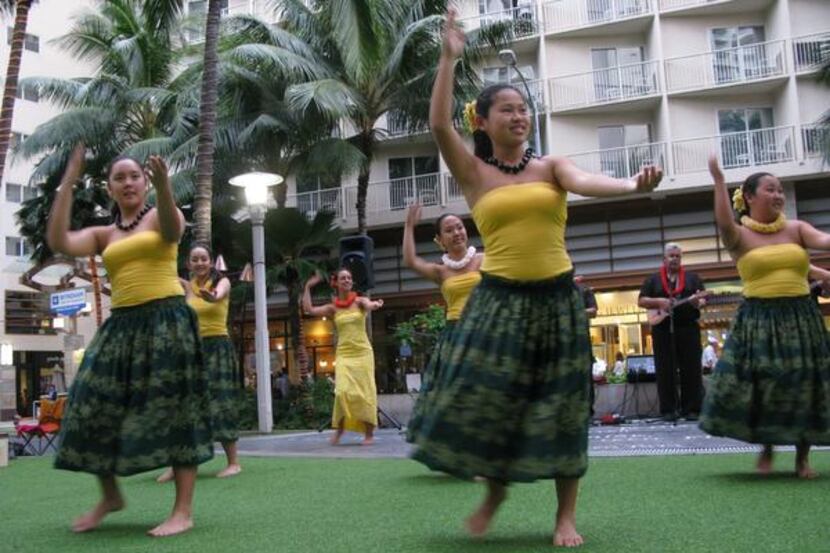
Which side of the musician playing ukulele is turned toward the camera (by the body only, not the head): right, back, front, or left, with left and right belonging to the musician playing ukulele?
front

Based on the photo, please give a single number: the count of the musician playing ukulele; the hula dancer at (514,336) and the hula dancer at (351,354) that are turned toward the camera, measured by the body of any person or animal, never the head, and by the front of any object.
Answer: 3

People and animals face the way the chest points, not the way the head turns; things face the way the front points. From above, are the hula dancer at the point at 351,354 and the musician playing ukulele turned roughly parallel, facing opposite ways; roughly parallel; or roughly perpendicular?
roughly parallel

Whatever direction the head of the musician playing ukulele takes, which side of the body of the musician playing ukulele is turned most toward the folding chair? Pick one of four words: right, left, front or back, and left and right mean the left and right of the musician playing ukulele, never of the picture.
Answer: right

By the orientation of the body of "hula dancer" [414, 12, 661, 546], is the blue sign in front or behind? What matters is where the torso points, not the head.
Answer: behind

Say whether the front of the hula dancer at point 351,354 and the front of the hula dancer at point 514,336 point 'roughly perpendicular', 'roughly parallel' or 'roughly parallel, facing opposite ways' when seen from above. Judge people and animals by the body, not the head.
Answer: roughly parallel

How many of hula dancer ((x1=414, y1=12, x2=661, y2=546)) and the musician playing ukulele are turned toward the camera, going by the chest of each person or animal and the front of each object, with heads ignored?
2

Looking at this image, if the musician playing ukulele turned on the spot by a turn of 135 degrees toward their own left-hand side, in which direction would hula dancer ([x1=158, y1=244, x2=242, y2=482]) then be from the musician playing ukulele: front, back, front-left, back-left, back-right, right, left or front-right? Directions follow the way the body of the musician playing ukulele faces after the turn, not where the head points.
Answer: back

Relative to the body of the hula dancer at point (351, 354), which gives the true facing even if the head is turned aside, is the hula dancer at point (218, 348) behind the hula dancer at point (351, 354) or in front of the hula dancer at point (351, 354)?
in front

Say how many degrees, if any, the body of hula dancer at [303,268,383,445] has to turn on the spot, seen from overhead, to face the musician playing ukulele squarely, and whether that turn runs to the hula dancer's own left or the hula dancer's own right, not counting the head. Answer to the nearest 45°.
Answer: approximately 90° to the hula dancer's own left

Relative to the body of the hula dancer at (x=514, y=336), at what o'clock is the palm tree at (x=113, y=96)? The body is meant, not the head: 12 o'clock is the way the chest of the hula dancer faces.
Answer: The palm tree is roughly at 5 o'clock from the hula dancer.

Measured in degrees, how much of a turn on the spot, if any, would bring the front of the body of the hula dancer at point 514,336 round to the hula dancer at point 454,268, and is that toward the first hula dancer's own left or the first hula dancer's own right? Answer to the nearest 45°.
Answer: approximately 180°

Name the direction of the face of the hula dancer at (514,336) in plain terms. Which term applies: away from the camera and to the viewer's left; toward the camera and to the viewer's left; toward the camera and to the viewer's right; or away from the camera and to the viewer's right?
toward the camera and to the viewer's right

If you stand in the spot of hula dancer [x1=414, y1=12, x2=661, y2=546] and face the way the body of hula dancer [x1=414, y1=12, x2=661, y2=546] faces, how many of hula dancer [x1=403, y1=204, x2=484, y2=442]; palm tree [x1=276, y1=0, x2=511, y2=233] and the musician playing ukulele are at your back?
3

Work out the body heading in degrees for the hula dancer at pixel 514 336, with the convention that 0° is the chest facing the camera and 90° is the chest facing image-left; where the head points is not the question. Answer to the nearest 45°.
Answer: approximately 0°
